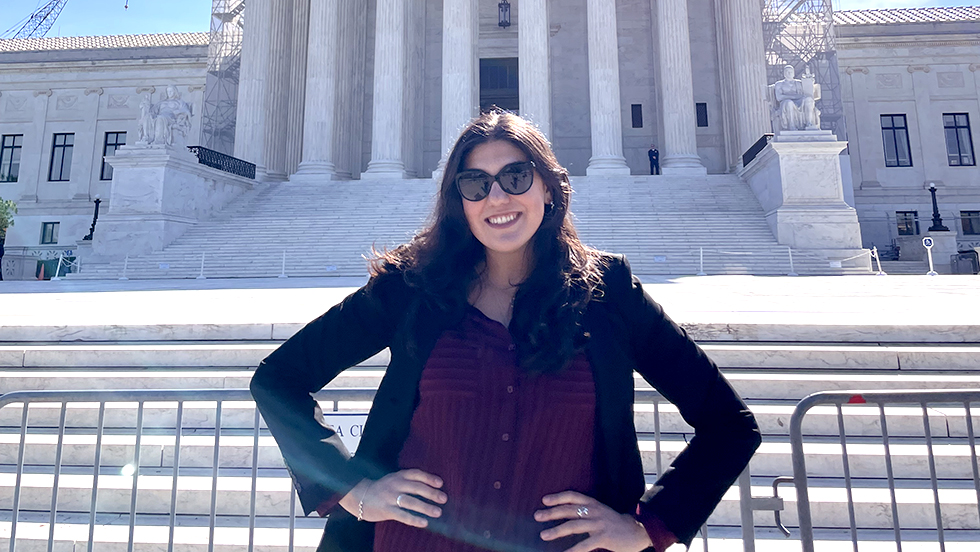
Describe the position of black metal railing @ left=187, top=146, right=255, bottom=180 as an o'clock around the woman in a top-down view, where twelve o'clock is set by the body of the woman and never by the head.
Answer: The black metal railing is roughly at 5 o'clock from the woman.

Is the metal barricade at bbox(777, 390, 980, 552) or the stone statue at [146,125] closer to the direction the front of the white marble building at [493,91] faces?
the metal barricade

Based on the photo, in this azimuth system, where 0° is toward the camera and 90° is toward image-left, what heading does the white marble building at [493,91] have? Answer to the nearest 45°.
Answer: approximately 0°

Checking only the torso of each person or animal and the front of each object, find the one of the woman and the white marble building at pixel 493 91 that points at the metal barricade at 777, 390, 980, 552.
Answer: the white marble building

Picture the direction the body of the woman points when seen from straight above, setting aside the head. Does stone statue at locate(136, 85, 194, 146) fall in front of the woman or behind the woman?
behind

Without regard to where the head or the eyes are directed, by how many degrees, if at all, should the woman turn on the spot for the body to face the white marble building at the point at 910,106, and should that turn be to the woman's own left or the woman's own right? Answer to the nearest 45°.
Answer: approximately 135° to the woman's own left

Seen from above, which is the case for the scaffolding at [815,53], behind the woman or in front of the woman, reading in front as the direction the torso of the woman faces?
behind

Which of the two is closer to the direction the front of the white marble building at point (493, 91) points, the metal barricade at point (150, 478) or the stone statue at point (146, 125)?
the metal barricade

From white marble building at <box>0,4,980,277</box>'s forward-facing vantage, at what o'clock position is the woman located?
The woman is roughly at 12 o'clock from the white marble building.

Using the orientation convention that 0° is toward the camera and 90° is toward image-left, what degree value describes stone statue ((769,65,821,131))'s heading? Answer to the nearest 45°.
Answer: approximately 0°

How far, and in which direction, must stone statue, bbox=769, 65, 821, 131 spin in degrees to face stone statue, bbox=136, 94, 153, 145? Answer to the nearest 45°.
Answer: approximately 45° to its right
